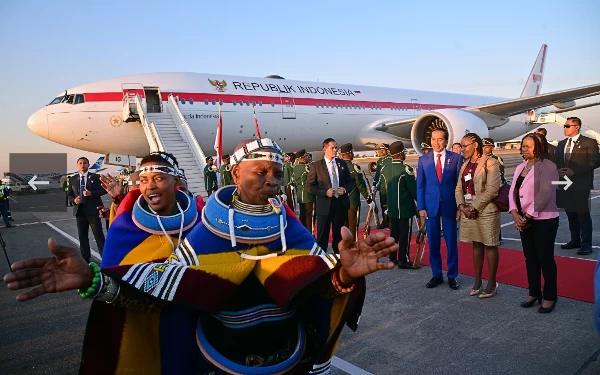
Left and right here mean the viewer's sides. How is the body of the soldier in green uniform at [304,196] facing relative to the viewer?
facing away from the viewer and to the right of the viewer

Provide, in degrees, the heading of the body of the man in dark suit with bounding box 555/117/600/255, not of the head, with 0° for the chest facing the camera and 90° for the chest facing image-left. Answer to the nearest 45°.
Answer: approximately 45°

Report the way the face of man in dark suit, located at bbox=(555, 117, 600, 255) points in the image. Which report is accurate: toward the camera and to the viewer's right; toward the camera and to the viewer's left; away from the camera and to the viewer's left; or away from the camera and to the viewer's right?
toward the camera and to the viewer's left

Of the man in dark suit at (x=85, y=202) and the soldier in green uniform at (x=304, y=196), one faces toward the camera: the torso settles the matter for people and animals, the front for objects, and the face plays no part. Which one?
the man in dark suit

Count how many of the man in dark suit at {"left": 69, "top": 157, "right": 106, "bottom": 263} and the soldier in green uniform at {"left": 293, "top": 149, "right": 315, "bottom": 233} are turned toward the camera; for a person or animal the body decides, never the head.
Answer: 1

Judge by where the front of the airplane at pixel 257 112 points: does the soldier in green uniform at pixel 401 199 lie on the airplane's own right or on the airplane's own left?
on the airplane's own left

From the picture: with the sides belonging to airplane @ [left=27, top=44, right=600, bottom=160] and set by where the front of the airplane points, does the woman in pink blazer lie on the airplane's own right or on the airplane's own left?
on the airplane's own left

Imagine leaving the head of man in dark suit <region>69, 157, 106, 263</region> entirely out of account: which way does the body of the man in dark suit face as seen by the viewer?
toward the camera

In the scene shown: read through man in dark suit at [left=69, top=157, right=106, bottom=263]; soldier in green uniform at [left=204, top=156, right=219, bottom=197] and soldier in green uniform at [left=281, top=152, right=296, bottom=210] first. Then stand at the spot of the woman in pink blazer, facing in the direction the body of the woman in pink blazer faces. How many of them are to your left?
0

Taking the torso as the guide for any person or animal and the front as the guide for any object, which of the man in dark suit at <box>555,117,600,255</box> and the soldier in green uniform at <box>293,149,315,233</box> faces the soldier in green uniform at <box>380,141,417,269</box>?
the man in dark suit

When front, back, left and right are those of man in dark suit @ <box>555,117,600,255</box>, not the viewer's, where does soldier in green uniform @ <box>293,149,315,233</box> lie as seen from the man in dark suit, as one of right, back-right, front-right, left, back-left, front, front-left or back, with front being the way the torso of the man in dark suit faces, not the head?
front-right

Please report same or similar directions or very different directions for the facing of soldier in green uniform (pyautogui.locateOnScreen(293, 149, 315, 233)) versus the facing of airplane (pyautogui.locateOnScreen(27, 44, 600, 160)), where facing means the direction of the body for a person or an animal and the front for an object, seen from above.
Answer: very different directions

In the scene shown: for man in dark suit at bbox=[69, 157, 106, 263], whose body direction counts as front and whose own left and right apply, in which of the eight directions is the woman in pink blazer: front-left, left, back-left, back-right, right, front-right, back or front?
front-left

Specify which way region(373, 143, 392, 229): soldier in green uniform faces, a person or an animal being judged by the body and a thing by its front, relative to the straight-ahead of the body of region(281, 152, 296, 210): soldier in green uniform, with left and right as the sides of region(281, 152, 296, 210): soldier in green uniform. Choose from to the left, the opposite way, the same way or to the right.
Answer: the same way
